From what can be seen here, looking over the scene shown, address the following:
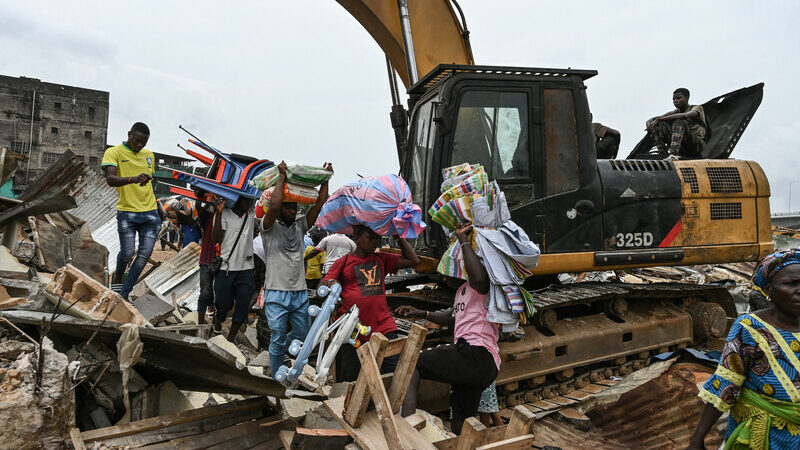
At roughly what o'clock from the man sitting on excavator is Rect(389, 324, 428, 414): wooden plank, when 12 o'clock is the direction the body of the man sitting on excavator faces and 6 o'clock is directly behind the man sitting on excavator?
The wooden plank is roughly at 11 o'clock from the man sitting on excavator.

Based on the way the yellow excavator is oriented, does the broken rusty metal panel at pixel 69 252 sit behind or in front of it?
in front

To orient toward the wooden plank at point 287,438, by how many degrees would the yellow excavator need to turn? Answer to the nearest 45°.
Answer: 0° — it already faces it

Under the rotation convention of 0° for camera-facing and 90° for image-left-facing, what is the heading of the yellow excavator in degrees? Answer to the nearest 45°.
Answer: approximately 45°

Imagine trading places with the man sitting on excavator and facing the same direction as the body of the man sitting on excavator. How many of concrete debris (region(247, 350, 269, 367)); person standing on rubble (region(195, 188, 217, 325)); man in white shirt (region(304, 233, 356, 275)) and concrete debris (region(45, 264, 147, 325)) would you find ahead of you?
4

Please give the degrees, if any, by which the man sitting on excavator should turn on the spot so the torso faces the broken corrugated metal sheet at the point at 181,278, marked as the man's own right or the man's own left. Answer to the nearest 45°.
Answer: approximately 45° to the man's own right

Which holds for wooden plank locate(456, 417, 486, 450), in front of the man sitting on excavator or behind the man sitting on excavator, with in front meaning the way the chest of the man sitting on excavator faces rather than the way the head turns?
in front

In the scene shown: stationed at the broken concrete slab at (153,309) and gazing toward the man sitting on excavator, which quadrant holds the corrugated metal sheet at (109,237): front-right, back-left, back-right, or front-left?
back-left

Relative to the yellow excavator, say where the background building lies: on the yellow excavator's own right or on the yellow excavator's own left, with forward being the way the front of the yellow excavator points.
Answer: on the yellow excavator's own right

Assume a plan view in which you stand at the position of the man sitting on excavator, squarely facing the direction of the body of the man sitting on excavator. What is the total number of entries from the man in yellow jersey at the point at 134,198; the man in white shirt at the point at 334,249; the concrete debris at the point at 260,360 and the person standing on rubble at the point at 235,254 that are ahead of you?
4
